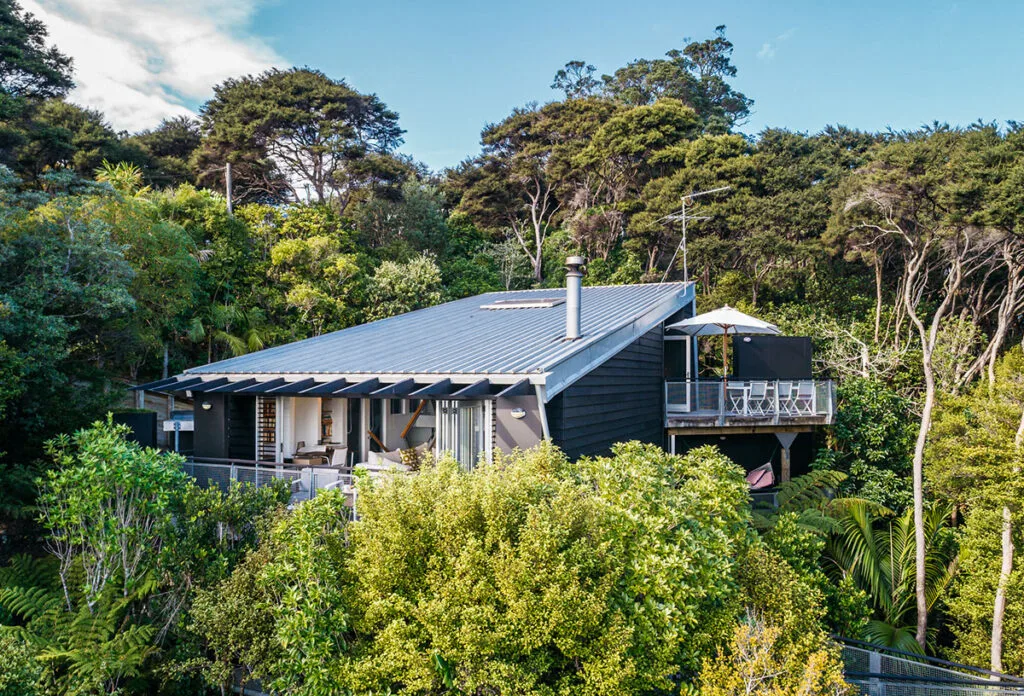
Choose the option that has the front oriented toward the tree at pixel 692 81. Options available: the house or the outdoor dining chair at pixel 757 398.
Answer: the outdoor dining chair

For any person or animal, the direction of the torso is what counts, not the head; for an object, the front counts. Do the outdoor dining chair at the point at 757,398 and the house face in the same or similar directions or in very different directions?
very different directions

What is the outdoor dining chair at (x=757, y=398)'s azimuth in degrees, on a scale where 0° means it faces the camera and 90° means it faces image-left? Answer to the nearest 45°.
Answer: approximately 180°

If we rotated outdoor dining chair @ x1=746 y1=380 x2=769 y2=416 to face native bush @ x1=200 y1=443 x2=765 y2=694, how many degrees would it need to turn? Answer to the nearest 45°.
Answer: approximately 180°

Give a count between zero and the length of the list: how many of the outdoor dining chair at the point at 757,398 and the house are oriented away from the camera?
1

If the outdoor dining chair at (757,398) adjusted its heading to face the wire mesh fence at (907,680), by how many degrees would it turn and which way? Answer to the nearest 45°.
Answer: approximately 180°

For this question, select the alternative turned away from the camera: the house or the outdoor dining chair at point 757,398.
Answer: the outdoor dining chair

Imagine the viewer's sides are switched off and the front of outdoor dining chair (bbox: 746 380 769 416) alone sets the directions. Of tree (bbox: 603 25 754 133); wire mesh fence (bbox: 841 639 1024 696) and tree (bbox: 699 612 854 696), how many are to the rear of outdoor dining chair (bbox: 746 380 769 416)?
2

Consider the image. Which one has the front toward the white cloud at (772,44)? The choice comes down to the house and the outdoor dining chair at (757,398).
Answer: the outdoor dining chair
